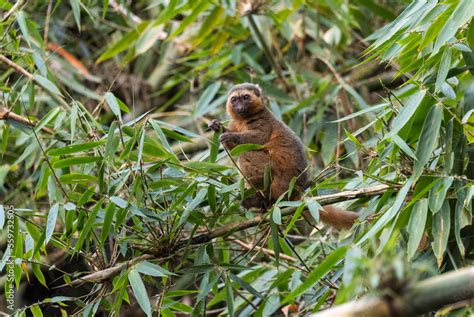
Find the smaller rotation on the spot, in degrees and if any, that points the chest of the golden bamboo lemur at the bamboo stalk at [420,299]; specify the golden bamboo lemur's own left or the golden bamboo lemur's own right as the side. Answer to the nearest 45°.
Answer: approximately 90° to the golden bamboo lemur's own left
